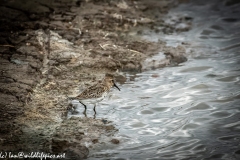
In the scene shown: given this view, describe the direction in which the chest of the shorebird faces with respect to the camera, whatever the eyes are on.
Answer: to the viewer's right
